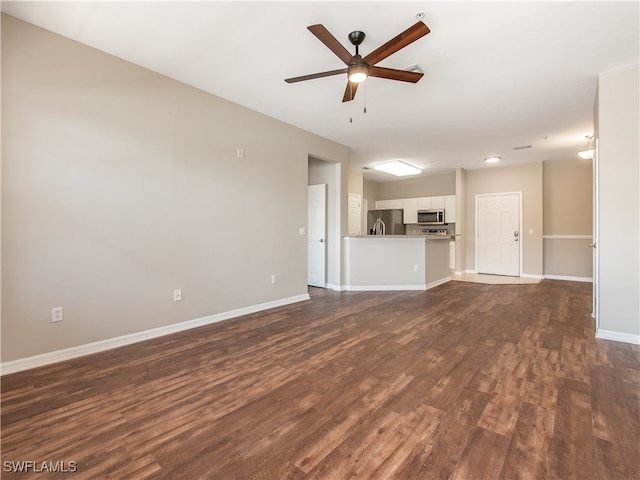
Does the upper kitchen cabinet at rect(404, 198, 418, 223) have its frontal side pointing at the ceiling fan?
yes

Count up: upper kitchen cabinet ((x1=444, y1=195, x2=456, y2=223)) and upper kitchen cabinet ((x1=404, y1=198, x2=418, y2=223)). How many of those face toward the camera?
2

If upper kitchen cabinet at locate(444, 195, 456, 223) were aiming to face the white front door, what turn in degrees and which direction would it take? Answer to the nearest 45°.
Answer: approximately 90° to its left

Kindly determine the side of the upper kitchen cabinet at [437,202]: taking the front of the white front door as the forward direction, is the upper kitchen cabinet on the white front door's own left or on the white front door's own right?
on the white front door's own right

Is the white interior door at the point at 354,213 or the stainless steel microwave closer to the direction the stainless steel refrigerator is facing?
the white interior door

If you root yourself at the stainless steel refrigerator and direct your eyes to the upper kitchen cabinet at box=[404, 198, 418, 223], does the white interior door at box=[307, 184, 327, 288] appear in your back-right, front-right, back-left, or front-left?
back-right

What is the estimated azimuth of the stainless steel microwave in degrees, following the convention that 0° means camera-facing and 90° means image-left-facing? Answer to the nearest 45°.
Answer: approximately 0°

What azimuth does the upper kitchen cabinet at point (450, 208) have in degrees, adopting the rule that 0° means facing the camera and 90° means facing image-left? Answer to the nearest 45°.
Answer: approximately 0°
